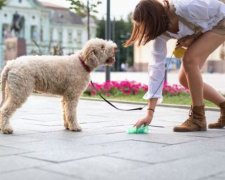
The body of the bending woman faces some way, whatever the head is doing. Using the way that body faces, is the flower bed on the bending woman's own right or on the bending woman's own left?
on the bending woman's own right

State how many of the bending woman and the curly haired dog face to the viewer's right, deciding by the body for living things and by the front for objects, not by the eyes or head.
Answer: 1

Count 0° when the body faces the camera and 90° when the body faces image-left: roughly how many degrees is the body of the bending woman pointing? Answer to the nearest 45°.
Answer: approximately 90°

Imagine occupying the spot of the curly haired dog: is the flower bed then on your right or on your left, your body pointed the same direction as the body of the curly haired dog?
on your left

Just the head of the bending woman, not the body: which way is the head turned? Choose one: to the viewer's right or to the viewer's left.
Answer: to the viewer's left

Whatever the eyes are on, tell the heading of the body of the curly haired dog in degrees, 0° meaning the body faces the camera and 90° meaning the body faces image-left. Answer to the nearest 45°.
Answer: approximately 270°

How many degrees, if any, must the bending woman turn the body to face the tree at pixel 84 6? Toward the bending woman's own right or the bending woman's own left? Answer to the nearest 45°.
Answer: approximately 90° to the bending woman's own right

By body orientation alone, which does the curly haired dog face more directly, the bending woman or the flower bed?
the bending woman

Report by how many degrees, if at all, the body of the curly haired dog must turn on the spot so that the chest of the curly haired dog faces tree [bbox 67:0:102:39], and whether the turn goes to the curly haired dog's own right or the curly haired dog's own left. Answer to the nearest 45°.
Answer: approximately 90° to the curly haired dog's own left

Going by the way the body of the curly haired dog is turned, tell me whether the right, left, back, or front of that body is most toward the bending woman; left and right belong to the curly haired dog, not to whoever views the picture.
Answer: front

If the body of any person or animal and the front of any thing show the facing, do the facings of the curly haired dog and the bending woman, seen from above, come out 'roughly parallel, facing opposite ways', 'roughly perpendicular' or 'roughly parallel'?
roughly parallel, facing opposite ways

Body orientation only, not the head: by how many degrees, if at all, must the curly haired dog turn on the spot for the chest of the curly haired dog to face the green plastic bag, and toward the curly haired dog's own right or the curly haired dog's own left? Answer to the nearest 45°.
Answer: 0° — it already faces it

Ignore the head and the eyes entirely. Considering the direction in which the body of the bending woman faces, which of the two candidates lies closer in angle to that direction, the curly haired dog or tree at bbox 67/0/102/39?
the curly haired dog

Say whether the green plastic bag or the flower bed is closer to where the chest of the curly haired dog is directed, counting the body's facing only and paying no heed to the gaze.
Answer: the green plastic bag
